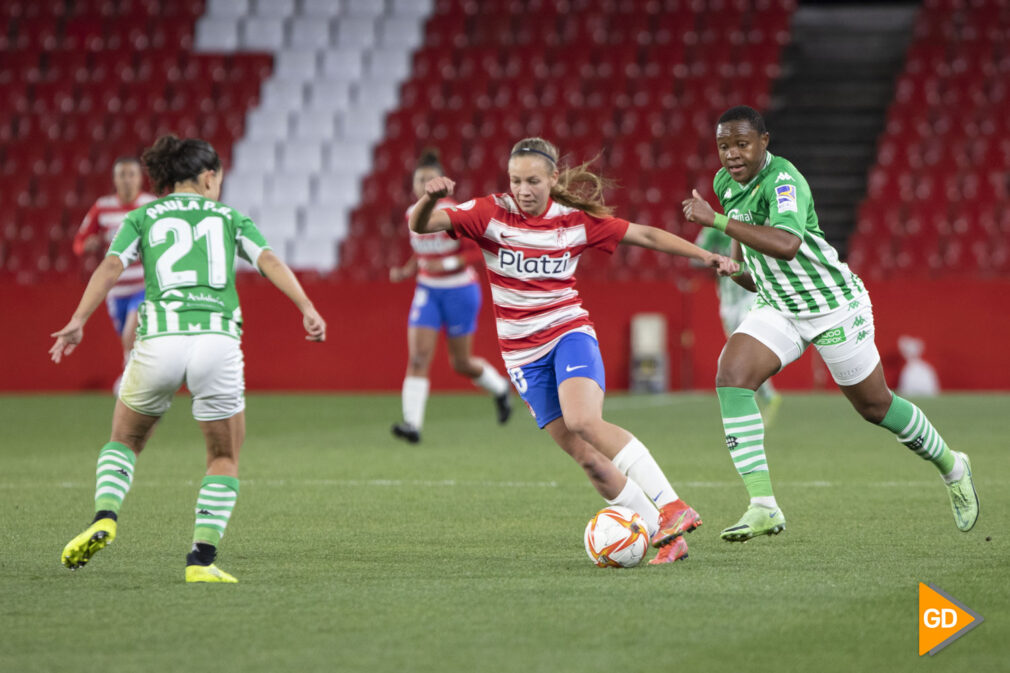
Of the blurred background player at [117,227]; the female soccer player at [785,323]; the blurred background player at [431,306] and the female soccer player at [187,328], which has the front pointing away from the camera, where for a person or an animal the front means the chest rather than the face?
the female soccer player at [187,328]

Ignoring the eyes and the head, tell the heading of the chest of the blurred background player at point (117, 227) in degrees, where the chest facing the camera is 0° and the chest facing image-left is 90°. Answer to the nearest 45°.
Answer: approximately 0°

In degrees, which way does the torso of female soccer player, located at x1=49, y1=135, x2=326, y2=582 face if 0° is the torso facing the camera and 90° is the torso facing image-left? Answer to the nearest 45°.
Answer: approximately 180°

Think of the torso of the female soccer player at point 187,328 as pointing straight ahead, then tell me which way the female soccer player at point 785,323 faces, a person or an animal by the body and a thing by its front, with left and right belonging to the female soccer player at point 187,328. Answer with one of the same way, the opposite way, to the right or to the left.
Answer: to the left

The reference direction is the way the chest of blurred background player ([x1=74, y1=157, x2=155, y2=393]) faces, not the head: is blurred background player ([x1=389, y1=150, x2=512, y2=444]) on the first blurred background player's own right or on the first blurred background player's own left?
on the first blurred background player's own left

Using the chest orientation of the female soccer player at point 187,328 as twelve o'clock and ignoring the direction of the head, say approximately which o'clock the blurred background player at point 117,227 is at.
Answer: The blurred background player is roughly at 12 o'clock from the female soccer player.

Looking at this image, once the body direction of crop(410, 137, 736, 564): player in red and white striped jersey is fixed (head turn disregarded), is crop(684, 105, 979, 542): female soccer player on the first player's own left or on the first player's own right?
on the first player's own left

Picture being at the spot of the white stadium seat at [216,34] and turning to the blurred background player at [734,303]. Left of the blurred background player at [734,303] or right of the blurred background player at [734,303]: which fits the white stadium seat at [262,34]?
left

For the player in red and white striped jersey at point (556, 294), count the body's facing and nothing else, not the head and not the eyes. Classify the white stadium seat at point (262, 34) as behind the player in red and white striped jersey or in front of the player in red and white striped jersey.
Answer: behind

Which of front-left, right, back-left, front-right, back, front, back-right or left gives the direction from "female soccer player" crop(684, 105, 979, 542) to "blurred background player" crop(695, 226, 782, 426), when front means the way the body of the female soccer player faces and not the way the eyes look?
back-right

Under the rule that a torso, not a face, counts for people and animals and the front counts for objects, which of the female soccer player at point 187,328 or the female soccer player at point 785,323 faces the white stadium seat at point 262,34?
the female soccer player at point 187,328

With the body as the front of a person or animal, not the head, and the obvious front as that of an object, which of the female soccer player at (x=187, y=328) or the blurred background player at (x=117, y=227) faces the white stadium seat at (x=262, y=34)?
the female soccer player

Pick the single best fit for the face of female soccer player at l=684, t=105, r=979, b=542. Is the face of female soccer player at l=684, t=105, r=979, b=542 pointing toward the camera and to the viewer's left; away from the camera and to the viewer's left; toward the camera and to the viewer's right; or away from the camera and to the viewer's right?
toward the camera and to the viewer's left

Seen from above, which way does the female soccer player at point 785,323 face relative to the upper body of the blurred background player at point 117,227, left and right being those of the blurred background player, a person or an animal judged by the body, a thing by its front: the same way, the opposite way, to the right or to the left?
to the right

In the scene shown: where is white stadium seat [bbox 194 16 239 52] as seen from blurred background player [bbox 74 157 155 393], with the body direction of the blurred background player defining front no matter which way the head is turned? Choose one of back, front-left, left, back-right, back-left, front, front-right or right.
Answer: back
